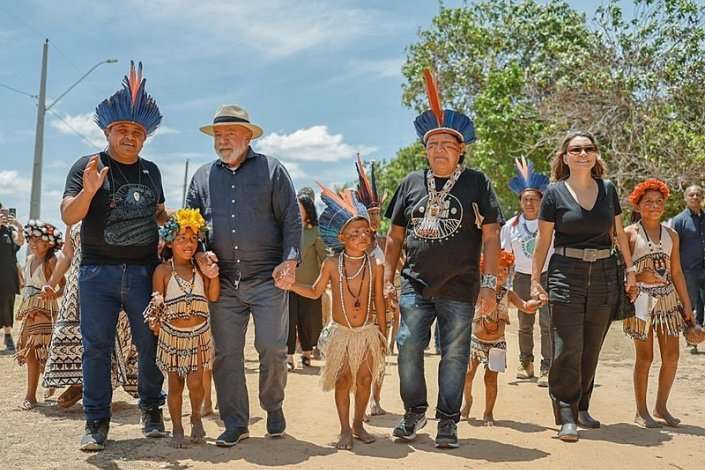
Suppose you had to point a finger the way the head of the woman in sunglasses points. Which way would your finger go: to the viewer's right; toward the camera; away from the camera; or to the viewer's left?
toward the camera

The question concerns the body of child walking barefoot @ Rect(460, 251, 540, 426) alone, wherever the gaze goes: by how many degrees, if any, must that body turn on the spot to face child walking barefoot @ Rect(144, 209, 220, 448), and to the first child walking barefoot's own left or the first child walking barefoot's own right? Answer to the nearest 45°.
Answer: approximately 45° to the first child walking barefoot's own right

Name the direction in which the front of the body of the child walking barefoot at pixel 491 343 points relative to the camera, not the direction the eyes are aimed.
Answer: toward the camera

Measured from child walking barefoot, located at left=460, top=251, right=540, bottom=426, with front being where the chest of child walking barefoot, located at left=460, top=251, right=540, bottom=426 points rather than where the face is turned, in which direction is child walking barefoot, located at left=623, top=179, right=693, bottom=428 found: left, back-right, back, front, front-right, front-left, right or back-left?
left

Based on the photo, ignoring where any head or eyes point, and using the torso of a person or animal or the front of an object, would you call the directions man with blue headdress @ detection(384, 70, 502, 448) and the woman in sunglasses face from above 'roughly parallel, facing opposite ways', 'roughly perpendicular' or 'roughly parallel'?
roughly parallel

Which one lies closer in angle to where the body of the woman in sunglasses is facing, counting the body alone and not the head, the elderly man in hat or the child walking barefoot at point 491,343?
the elderly man in hat

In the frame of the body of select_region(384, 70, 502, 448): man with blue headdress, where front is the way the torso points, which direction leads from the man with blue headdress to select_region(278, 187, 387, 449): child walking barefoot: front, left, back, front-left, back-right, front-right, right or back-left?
right

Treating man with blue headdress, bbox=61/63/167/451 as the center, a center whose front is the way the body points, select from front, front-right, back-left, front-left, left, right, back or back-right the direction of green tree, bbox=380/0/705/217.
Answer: back-left

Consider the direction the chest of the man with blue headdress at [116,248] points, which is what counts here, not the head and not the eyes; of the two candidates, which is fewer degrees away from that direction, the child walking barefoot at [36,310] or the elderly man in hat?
the elderly man in hat

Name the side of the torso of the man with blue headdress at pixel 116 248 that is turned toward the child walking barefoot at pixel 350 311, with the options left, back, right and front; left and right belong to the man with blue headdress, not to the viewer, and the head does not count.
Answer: left

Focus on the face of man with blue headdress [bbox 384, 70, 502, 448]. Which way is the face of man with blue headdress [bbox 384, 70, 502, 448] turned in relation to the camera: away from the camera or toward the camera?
toward the camera

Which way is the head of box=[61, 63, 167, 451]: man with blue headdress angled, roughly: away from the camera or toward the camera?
toward the camera

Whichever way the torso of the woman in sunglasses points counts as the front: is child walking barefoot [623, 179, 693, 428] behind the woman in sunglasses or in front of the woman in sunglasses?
behind

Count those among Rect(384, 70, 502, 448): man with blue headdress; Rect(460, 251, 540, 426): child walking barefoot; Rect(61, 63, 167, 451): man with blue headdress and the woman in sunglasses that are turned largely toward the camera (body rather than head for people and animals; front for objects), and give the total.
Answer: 4

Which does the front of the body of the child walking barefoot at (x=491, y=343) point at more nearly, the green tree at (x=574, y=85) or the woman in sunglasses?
the woman in sunglasses

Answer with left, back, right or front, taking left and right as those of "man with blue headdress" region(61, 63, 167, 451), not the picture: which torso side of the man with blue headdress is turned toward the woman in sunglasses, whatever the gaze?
left

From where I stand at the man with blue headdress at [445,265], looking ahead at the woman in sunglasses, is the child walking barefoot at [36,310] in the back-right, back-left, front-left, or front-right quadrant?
back-left

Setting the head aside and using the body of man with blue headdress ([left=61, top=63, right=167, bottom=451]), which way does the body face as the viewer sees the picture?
toward the camera

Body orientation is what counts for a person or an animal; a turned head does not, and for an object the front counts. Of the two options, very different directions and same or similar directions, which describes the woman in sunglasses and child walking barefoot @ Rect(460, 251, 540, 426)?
same or similar directions

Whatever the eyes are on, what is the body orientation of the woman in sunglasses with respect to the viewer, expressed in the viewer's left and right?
facing the viewer
